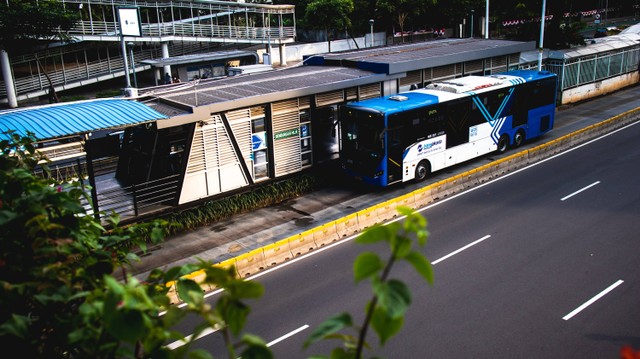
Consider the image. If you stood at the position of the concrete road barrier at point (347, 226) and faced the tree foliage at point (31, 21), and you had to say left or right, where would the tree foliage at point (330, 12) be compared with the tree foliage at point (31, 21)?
right

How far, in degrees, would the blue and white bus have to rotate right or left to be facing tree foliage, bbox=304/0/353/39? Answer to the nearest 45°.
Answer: approximately 135° to its right

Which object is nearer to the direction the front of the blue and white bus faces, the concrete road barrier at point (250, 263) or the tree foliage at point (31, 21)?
the concrete road barrier

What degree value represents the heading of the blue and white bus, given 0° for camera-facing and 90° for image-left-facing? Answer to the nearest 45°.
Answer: approximately 45°

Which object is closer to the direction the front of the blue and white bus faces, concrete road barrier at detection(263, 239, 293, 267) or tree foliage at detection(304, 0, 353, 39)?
the concrete road barrier

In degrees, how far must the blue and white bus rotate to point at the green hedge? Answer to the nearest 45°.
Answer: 0° — it already faces it

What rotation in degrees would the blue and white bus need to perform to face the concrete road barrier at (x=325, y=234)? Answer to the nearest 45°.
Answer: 0° — it already faces it

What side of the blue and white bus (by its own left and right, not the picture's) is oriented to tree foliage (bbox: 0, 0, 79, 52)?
right

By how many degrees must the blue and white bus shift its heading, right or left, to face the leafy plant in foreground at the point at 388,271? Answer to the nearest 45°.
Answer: approximately 45° to its left

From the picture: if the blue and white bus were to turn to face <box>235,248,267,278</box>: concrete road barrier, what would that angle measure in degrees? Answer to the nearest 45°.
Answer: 0° — it already faces it

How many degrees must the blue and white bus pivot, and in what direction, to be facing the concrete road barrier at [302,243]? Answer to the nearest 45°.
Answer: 0° — it already faces it
